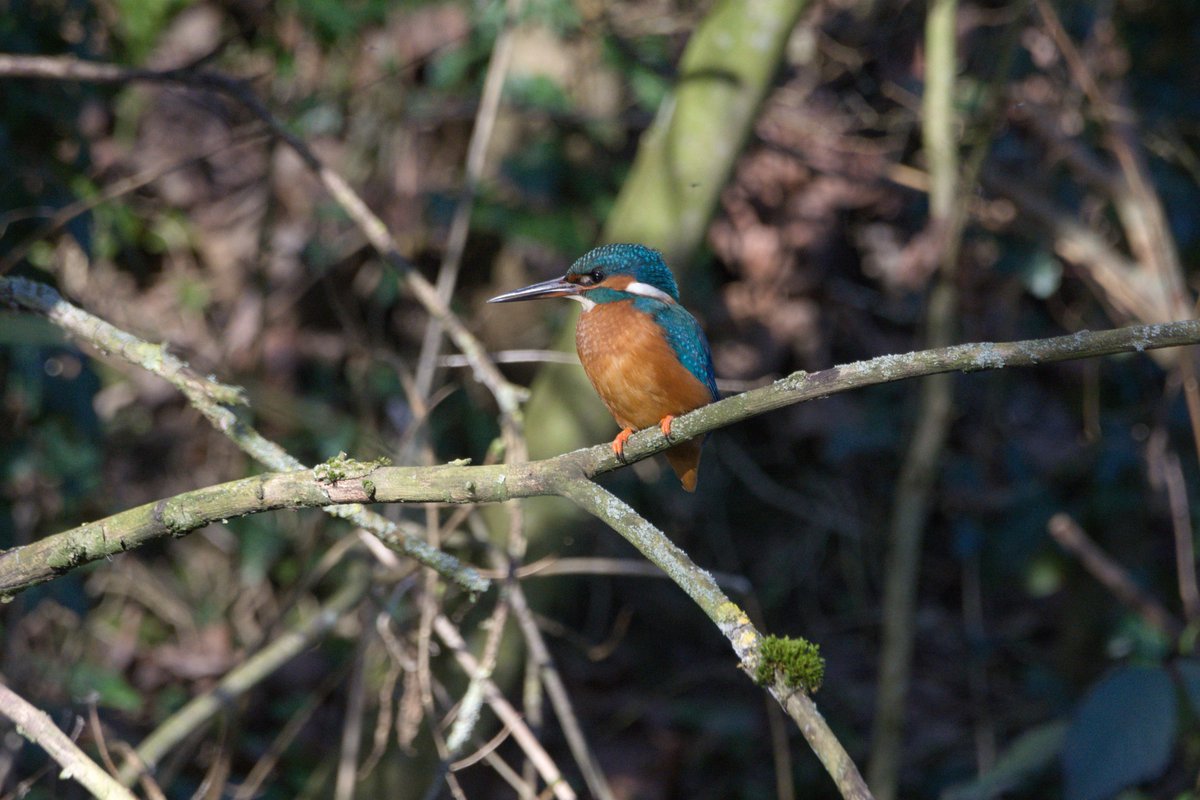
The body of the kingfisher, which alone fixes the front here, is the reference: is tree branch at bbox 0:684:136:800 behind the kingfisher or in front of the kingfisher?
in front

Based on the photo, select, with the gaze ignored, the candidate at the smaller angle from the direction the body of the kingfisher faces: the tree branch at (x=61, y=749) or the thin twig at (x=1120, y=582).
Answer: the tree branch

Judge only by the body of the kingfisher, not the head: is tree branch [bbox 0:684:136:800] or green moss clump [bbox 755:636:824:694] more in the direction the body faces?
the tree branch

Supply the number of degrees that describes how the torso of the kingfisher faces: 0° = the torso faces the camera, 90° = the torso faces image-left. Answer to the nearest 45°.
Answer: approximately 45°
